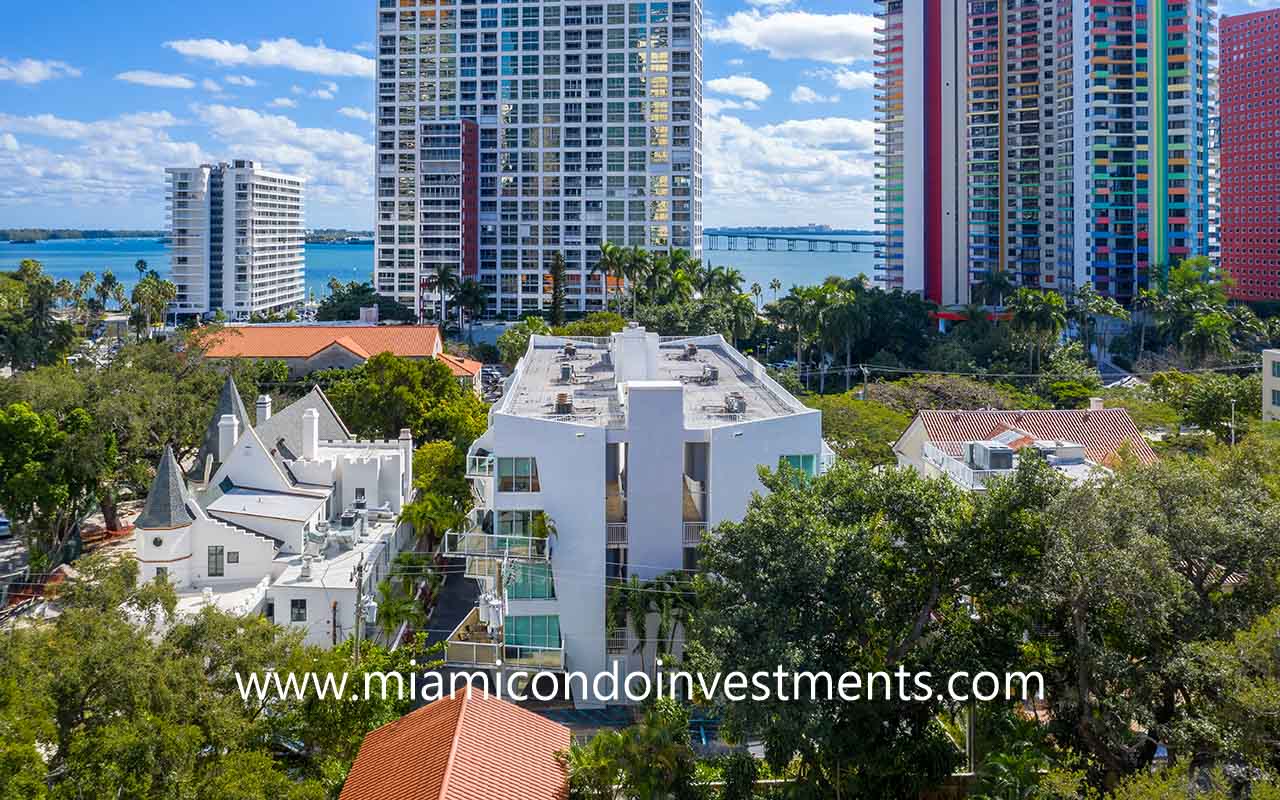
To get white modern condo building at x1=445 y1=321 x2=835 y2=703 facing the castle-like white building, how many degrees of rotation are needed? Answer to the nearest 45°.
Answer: approximately 135° to its right

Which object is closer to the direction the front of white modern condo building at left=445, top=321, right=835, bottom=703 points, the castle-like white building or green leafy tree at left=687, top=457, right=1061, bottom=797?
the green leafy tree

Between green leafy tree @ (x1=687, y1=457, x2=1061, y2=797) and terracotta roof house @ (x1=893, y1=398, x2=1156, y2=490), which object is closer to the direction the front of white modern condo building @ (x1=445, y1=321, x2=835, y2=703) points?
the green leafy tree

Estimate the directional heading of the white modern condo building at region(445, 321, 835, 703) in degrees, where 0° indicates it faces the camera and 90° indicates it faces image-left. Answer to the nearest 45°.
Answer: approximately 0°
